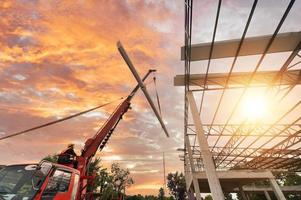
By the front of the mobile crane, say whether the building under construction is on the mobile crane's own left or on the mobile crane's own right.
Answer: on the mobile crane's own left

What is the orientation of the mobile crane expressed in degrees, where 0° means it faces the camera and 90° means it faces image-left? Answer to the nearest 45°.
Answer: approximately 45°
